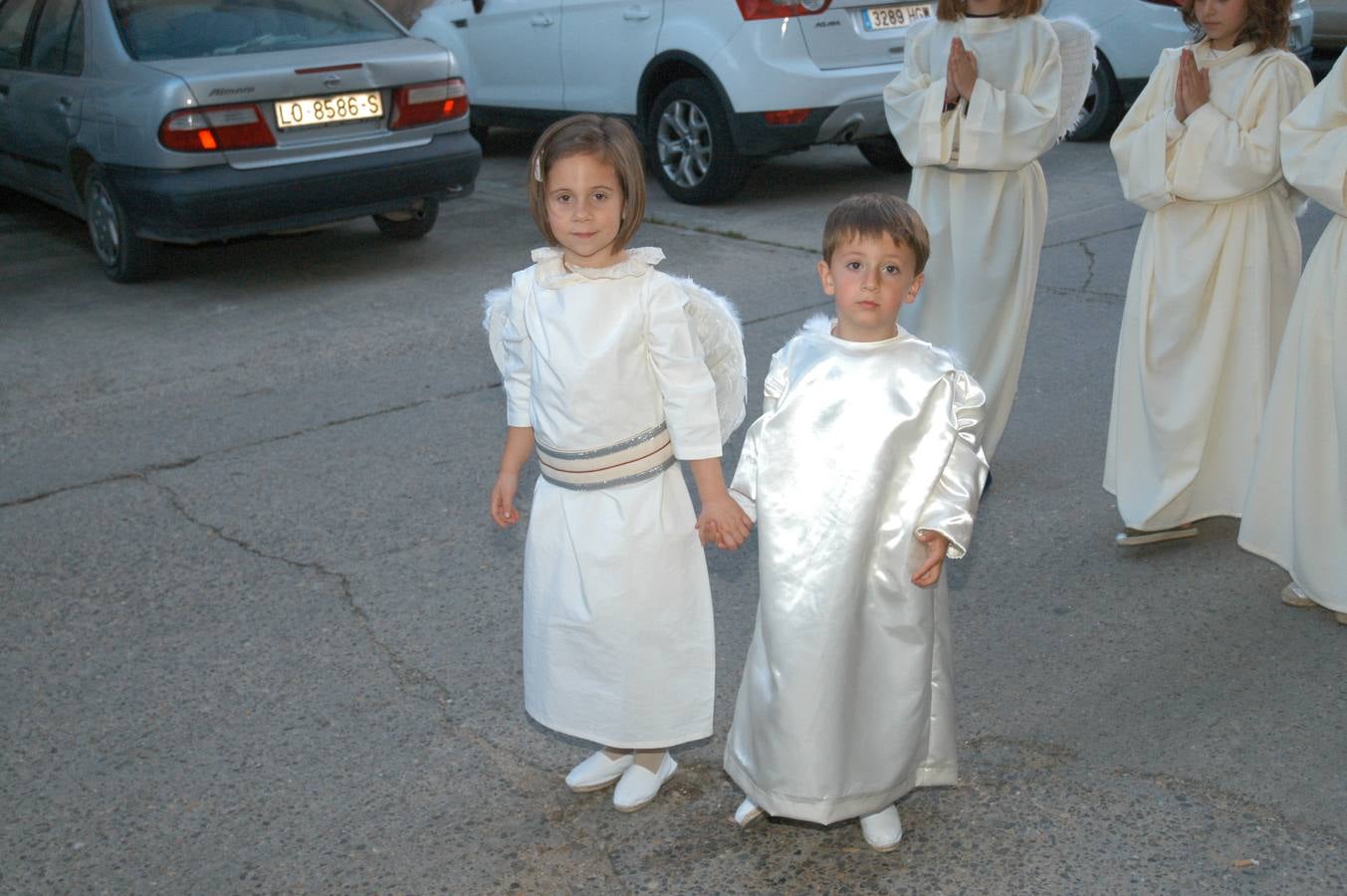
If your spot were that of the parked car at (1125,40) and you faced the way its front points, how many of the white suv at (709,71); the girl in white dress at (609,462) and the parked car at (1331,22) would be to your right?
1

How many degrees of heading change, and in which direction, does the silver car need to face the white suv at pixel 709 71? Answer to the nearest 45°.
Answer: approximately 135° to its right

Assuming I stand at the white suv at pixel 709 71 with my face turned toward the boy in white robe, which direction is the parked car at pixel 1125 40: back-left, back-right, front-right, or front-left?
back-left

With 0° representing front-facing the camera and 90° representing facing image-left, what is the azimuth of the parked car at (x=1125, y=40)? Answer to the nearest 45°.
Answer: approximately 135°

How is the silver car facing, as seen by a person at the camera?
facing away from the viewer and to the left of the viewer

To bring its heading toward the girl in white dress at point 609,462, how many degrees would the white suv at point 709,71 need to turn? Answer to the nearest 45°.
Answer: approximately 135° to its left

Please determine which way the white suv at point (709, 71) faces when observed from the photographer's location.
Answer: facing away from the viewer and to the left of the viewer

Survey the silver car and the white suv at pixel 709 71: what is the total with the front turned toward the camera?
0
